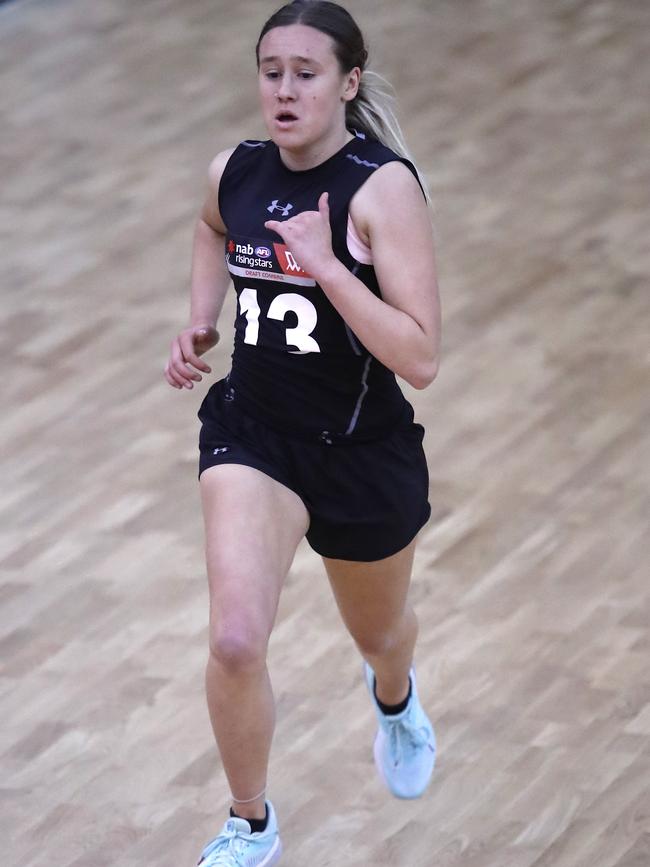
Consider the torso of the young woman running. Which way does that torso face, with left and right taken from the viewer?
facing the viewer and to the left of the viewer
